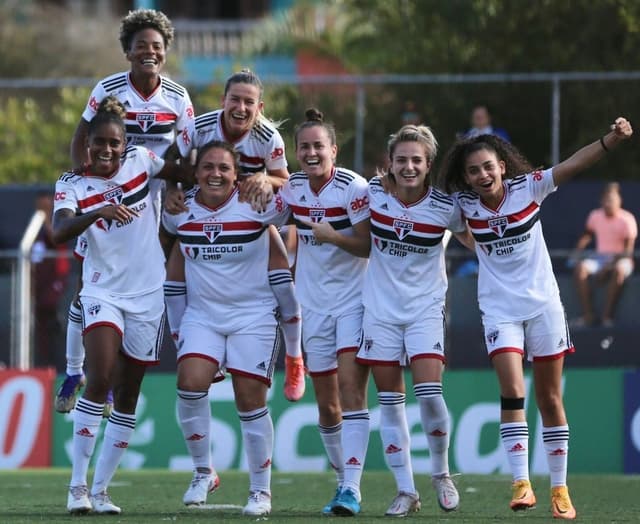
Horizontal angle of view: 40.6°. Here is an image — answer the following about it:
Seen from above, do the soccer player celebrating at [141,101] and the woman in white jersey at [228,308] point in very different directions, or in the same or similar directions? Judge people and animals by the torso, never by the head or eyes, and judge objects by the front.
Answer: same or similar directions

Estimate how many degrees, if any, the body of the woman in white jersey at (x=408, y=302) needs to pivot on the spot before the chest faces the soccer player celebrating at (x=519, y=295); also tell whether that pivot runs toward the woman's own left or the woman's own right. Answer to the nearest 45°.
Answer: approximately 90° to the woman's own left

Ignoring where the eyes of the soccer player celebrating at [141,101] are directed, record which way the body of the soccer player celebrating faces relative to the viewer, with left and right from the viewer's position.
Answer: facing the viewer

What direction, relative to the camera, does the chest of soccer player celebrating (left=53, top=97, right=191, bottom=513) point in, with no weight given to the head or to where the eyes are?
toward the camera

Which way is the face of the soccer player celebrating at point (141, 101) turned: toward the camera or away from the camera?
toward the camera

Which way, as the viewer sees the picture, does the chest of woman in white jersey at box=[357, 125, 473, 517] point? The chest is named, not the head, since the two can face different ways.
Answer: toward the camera

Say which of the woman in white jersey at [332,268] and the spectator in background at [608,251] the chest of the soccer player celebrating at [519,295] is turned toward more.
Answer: the woman in white jersey

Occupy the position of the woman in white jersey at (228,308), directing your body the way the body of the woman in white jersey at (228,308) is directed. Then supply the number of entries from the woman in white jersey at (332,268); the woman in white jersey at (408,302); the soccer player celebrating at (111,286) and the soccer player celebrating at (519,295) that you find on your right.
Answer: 1

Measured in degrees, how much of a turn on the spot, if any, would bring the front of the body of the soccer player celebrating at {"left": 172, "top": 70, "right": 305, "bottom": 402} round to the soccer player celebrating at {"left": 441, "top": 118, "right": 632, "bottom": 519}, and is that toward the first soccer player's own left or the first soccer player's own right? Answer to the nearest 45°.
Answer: approximately 90° to the first soccer player's own left

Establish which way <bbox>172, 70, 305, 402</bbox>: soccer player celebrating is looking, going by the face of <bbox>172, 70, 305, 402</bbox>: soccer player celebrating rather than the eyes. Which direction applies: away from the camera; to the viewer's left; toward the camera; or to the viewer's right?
toward the camera

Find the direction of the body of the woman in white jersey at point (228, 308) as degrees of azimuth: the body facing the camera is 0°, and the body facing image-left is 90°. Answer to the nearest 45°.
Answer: approximately 0°

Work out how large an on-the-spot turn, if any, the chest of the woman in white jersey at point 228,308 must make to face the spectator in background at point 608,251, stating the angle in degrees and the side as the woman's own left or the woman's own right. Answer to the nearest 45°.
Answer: approximately 135° to the woman's own left

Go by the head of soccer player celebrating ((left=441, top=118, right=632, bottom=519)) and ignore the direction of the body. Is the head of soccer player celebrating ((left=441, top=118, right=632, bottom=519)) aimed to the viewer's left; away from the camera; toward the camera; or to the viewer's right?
toward the camera

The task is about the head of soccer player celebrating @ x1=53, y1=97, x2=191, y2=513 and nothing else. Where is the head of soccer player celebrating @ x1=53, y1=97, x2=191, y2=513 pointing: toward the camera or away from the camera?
toward the camera
